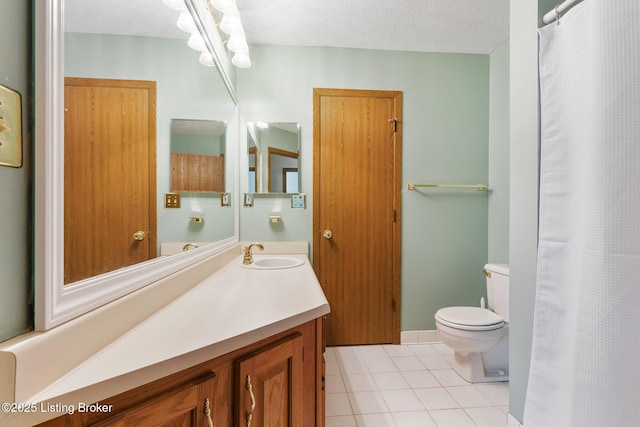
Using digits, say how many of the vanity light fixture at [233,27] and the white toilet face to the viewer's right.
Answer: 1

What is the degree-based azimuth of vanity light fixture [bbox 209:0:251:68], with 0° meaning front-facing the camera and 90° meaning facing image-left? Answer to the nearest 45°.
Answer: approximately 270°

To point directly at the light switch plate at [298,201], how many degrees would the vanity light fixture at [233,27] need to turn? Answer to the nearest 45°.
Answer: approximately 45° to its left

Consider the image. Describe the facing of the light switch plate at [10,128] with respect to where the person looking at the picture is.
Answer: facing the viewer and to the right of the viewer

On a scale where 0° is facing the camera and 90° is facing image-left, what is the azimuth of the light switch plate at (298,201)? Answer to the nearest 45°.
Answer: approximately 0°

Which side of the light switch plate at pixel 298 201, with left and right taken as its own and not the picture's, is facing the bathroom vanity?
front

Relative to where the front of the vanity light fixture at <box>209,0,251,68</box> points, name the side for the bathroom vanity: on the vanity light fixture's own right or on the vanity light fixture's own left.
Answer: on the vanity light fixture's own right

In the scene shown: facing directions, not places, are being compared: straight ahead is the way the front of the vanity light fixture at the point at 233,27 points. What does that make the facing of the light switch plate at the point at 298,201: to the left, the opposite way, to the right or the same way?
to the right
